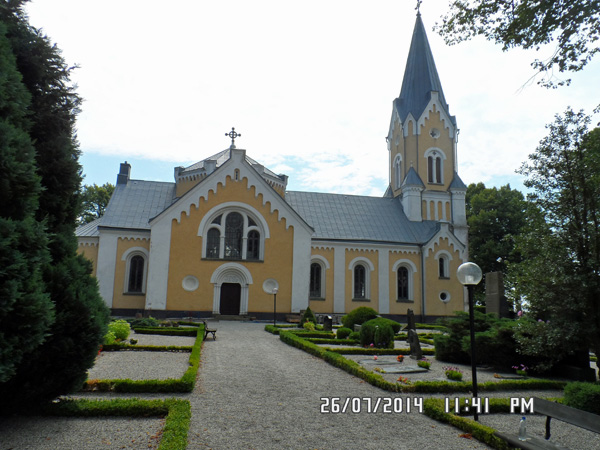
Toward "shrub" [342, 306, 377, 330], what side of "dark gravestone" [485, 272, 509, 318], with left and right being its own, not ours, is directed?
right

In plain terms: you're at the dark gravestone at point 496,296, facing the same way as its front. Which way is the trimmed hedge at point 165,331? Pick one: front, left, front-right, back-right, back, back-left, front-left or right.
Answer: front-right

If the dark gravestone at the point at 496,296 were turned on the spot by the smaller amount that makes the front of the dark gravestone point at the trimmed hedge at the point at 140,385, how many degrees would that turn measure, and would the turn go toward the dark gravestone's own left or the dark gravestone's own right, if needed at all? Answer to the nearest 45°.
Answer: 0° — it already faces it

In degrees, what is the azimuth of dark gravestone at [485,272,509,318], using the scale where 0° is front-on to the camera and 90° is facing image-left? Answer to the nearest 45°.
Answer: approximately 45°

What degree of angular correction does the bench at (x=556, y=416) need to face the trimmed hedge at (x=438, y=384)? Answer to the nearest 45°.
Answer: approximately 90° to its right

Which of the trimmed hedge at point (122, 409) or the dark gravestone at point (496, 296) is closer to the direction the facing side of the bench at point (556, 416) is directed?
the trimmed hedge

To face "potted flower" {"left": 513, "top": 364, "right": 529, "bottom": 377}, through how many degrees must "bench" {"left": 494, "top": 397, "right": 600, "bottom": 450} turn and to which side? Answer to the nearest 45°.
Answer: approximately 135° to its right

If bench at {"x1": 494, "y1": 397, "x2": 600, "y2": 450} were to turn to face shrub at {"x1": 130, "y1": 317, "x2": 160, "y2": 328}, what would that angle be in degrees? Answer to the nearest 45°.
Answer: approximately 90° to its right

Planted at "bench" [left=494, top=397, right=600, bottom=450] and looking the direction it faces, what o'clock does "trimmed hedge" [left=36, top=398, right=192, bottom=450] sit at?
The trimmed hedge is roughly at 1 o'clock from the bench.

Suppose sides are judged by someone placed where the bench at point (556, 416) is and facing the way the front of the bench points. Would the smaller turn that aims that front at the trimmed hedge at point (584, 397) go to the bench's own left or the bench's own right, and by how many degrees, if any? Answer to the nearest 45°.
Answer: approximately 135° to the bench's own right

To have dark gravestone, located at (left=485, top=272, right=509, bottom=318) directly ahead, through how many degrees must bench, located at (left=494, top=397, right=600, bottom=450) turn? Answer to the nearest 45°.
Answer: approximately 135° to its right
